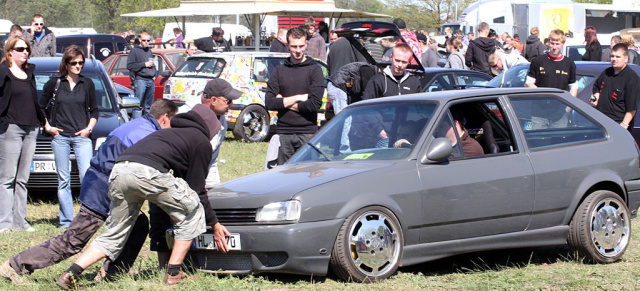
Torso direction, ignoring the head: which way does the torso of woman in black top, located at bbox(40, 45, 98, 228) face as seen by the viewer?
toward the camera

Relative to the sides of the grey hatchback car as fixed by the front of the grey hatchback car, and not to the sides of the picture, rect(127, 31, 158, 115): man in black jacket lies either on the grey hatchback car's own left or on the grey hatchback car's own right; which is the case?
on the grey hatchback car's own right

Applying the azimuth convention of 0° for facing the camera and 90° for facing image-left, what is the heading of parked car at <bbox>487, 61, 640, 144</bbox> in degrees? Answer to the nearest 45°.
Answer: approximately 90°

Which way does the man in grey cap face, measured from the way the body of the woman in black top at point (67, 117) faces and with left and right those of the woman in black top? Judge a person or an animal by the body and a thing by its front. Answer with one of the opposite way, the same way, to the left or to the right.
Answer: to the left

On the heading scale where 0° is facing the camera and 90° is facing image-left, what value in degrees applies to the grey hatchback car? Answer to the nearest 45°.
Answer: approximately 45°

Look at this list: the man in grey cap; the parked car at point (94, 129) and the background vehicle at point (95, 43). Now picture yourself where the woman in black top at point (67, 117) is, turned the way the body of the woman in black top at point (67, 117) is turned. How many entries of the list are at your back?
2

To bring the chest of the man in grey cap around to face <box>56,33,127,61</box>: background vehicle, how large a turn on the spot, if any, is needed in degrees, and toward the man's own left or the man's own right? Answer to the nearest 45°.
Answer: approximately 90° to the man's own left

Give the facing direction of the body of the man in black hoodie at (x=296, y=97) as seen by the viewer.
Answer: toward the camera

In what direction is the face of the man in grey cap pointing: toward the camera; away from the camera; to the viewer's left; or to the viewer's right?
to the viewer's right

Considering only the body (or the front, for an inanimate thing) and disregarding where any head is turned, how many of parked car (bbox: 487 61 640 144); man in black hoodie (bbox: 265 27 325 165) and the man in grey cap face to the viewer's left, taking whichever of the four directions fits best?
1

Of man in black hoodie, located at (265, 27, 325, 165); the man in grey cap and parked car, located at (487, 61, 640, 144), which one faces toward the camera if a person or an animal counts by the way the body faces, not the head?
the man in black hoodie

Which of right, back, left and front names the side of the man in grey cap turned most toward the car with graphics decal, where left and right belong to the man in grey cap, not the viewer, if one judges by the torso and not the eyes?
left

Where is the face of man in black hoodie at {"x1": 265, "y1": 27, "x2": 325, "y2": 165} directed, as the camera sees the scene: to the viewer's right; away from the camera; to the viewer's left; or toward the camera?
toward the camera
